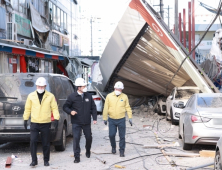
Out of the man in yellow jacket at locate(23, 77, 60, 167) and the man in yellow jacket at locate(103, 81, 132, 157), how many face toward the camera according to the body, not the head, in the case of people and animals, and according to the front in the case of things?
2

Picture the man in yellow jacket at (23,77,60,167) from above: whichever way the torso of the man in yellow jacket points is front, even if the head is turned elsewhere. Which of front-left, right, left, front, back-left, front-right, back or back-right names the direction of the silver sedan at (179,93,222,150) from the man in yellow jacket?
left

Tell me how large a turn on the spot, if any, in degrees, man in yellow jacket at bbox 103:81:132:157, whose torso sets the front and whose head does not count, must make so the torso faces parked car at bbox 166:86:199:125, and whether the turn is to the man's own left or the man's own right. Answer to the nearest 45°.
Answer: approximately 180°

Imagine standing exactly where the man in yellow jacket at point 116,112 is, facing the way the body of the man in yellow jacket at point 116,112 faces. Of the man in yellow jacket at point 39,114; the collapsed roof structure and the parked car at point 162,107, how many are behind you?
2

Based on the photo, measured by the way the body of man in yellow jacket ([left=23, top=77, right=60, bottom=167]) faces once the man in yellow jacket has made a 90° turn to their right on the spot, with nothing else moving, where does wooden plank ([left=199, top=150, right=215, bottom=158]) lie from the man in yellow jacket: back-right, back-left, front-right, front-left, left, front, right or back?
back

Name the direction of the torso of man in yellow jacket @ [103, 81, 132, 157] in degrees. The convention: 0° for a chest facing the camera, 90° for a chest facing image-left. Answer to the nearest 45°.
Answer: approximately 0°

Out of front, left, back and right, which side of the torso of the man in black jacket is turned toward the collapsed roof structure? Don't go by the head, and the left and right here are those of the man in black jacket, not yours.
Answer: back

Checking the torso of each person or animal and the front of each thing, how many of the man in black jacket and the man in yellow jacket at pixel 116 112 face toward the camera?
2

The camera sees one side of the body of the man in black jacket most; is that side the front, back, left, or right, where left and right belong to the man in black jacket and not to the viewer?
front

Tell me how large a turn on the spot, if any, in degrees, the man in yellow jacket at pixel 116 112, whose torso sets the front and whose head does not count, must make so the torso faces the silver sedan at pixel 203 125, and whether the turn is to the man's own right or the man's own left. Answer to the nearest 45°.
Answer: approximately 90° to the man's own left

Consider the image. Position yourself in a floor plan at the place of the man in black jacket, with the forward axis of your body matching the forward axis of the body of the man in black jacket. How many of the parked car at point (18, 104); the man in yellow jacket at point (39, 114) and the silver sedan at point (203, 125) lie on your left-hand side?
1
